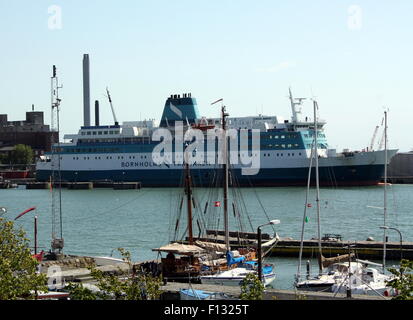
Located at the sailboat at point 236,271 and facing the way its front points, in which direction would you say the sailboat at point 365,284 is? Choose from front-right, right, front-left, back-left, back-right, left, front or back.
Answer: back-left

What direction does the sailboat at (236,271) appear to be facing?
to the viewer's left

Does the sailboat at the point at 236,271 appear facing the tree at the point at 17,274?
no

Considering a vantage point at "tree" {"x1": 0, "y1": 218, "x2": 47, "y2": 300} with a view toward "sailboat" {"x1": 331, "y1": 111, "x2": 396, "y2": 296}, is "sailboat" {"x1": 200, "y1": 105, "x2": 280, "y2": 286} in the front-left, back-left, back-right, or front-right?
front-left

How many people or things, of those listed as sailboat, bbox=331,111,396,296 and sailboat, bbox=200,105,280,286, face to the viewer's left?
1

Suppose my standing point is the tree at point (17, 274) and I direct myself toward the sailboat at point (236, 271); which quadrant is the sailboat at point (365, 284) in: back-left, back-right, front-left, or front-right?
front-right
